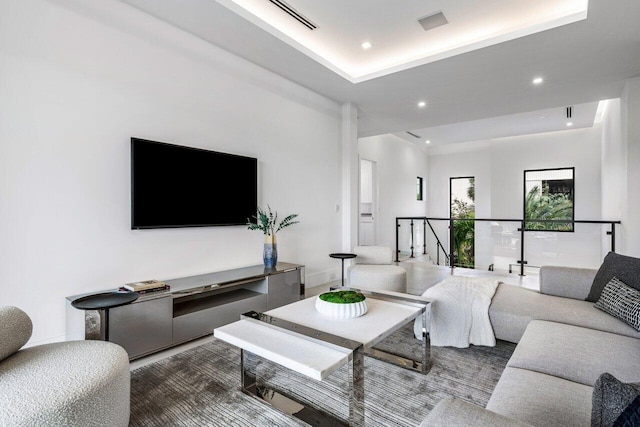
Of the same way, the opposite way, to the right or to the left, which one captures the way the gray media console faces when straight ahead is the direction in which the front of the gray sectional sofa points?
the opposite way

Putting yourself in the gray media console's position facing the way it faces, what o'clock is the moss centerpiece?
The moss centerpiece is roughly at 12 o'clock from the gray media console.

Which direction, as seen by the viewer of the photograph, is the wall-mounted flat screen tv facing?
facing the viewer and to the right of the viewer

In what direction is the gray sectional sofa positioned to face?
to the viewer's left

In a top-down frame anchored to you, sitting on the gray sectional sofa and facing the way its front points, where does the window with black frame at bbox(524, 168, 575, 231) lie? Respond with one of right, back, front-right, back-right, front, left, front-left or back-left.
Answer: right

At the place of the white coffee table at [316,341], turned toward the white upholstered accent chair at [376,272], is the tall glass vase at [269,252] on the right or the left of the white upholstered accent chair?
left

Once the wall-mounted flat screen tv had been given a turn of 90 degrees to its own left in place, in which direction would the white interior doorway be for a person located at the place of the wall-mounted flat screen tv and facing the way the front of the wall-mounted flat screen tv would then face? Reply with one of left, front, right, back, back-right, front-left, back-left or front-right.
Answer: front

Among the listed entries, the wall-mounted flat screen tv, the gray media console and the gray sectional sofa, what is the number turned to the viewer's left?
1

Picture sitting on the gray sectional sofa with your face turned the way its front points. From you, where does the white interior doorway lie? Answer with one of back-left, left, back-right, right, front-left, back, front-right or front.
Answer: front-right

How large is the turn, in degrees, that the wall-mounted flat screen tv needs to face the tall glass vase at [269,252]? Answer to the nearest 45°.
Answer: approximately 45° to its left

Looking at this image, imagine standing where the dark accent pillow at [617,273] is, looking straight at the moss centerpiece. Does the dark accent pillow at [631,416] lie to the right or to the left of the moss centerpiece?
left

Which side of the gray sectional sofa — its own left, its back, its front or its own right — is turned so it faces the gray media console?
front

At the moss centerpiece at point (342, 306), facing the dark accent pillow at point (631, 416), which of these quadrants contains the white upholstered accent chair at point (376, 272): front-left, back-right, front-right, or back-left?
back-left

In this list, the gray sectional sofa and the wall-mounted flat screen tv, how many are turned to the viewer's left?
1
